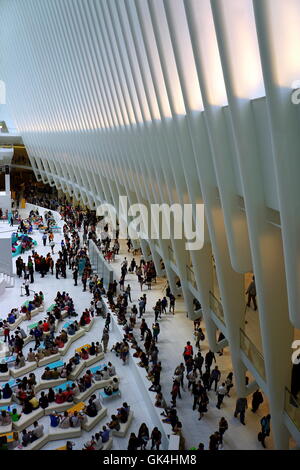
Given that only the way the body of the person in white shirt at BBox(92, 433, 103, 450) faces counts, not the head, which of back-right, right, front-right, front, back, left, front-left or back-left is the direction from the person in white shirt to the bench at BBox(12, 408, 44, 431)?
front-left

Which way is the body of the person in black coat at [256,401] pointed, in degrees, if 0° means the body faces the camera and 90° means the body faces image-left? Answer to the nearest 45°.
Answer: approximately 180°

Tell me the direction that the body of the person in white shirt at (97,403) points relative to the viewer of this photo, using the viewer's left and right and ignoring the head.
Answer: facing away from the viewer and to the left of the viewer

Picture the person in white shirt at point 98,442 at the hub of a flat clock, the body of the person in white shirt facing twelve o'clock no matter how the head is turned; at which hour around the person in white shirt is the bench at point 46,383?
The bench is roughly at 11 o'clock from the person in white shirt.

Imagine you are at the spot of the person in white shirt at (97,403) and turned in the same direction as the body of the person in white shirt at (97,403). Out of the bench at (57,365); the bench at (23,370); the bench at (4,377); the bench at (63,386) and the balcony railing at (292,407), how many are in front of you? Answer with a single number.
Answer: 4

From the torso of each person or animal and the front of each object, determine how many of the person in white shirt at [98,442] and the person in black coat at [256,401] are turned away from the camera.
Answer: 2
